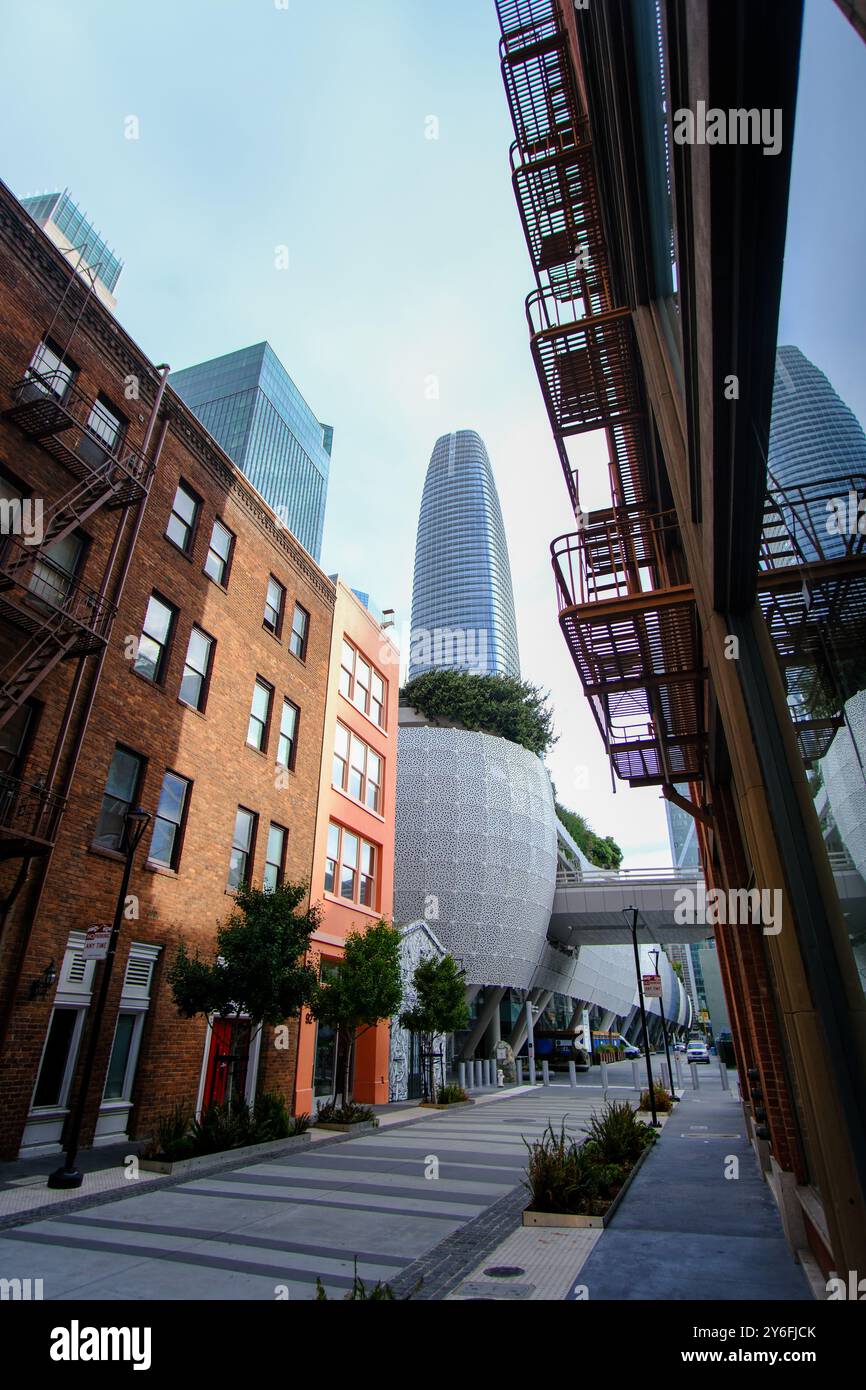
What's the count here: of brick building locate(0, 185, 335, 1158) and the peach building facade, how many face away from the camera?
0

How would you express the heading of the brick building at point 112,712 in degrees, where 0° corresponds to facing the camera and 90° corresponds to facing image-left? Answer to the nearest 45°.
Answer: approximately 315°

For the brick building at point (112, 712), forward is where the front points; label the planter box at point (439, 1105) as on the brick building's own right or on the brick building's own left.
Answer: on the brick building's own left

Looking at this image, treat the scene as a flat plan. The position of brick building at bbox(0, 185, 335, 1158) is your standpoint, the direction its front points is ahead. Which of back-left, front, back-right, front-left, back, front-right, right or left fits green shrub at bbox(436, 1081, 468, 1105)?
left

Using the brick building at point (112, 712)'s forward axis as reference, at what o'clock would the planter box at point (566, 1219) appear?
The planter box is roughly at 12 o'clock from the brick building.

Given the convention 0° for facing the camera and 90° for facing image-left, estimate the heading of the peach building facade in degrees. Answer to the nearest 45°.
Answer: approximately 315°

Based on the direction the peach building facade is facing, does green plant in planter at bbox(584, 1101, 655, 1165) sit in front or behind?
in front

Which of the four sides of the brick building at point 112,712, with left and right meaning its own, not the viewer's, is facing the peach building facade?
left

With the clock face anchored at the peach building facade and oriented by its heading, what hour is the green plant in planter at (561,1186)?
The green plant in planter is roughly at 1 o'clock from the peach building facade.
